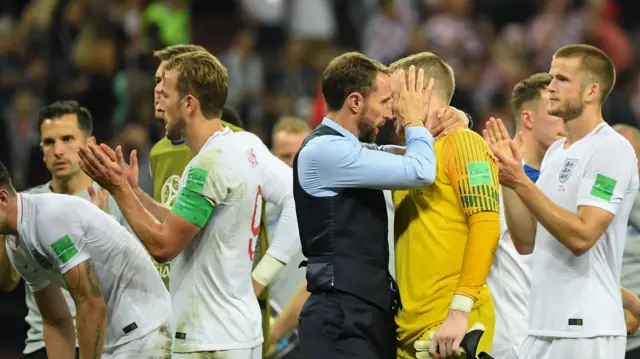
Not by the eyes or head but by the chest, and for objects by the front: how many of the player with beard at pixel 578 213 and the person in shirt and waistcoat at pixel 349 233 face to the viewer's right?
1

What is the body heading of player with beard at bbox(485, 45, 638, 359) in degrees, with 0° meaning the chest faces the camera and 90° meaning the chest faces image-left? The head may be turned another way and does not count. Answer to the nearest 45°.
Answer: approximately 45°

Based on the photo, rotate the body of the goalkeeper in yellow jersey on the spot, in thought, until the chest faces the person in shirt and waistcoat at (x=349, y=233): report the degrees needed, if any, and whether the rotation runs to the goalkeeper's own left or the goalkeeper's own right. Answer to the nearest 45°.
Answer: approximately 45° to the goalkeeper's own right

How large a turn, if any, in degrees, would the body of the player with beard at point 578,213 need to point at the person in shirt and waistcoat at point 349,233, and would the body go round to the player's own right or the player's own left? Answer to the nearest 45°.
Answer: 0° — they already face them

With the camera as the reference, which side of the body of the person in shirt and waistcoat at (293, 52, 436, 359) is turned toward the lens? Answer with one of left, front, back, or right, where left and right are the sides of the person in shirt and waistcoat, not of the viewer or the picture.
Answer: right

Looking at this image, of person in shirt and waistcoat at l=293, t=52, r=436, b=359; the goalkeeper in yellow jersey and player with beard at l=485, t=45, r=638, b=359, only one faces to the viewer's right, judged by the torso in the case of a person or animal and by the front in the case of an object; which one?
person in shirt and waistcoat at l=293, t=52, r=436, b=359
